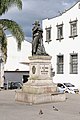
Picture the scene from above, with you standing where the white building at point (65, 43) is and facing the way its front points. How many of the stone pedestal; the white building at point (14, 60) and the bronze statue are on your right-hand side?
1

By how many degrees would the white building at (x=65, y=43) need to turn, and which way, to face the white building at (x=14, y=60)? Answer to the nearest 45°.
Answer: approximately 90° to its right

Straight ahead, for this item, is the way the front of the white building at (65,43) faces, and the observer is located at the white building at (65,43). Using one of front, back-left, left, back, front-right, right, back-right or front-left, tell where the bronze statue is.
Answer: front-left

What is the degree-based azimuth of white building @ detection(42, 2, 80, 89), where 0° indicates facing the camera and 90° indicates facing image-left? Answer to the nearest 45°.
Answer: approximately 45°

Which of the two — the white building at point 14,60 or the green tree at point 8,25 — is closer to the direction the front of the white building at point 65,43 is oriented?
the green tree

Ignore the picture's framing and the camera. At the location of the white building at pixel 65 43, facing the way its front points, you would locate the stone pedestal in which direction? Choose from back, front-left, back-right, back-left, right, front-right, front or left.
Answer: front-left

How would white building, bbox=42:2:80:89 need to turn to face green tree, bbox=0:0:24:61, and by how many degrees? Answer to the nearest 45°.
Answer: approximately 45° to its right
